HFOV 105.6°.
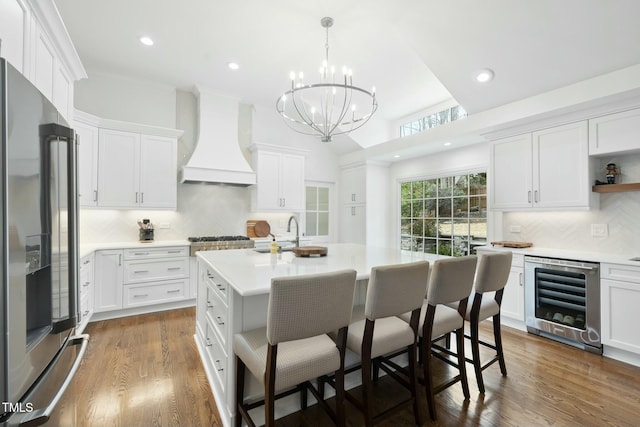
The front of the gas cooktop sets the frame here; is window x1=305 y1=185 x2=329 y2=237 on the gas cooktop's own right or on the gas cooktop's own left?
on the gas cooktop's own left

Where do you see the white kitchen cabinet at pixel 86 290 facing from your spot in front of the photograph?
facing to the right of the viewer

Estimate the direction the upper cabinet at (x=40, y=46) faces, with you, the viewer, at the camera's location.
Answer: facing to the right of the viewer

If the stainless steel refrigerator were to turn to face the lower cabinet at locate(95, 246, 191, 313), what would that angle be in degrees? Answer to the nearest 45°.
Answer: approximately 90° to its left

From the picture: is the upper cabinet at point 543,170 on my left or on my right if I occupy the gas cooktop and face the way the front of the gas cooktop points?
on my left

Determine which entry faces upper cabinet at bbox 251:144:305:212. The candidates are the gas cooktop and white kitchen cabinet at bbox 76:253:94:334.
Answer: the white kitchen cabinet

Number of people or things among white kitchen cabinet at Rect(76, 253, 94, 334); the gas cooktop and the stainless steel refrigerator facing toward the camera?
1

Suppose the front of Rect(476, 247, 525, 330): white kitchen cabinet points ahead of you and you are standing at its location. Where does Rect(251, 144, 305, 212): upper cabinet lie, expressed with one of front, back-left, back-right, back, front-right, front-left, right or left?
front-right

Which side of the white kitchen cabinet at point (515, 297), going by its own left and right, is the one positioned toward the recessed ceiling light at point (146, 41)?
front

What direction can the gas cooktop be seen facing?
toward the camera

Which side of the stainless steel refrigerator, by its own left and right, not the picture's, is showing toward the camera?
right

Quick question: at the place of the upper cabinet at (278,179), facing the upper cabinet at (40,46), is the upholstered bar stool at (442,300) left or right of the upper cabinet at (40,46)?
left

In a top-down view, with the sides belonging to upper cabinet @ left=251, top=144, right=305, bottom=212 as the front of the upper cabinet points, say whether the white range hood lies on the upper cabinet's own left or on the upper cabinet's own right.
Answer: on the upper cabinet's own right

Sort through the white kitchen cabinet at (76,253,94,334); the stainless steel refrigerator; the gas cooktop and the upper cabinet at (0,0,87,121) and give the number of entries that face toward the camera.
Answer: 1

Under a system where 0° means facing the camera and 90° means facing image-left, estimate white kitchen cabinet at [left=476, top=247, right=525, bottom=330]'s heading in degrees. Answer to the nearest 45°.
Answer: approximately 45°

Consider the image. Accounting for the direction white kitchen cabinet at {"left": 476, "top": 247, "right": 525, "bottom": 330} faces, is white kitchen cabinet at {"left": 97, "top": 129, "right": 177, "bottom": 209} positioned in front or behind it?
in front

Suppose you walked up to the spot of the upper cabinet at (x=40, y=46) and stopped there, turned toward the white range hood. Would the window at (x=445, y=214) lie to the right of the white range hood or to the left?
right
